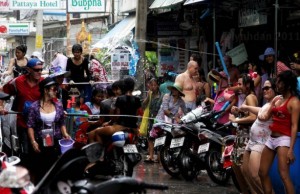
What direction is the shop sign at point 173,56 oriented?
toward the camera

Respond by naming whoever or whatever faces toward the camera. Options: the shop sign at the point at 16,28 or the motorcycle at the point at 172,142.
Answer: the shop sign

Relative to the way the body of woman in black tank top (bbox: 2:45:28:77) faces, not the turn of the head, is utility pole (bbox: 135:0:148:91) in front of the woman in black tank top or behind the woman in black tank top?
behind

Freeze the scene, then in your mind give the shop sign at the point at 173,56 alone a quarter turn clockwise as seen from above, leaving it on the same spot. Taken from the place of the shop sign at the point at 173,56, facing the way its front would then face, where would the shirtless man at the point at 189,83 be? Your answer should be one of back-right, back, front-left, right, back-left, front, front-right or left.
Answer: left

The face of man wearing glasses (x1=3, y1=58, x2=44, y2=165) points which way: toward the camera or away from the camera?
toward the camera

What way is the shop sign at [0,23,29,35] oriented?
toward the camera

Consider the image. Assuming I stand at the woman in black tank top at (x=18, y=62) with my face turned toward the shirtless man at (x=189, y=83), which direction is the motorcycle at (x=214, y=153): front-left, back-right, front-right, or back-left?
front-right

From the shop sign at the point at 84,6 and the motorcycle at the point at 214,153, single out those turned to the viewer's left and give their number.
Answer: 0

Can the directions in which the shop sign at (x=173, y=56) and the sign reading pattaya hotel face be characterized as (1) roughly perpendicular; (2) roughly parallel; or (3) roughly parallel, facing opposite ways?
roughly parallel

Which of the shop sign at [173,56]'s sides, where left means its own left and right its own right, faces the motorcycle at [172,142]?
front
